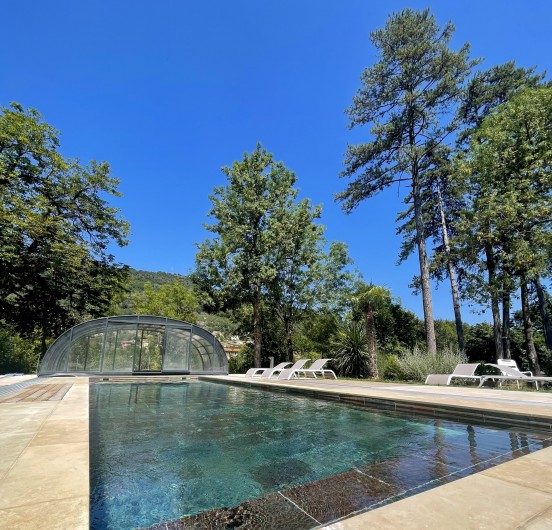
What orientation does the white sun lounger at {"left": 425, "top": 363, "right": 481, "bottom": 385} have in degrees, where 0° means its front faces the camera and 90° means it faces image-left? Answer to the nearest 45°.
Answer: approximately 45°

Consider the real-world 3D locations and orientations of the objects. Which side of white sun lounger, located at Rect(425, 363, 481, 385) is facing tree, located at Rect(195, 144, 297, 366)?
right

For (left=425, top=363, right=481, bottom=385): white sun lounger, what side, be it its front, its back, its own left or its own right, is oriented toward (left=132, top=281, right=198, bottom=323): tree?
right

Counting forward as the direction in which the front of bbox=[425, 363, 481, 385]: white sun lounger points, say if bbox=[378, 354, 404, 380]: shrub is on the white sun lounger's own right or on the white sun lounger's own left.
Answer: on the white sun lounger's own right

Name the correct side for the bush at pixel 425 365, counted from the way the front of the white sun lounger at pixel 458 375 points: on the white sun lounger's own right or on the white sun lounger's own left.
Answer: on the white sun lounger's own right

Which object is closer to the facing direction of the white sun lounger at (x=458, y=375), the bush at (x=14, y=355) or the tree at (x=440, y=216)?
the bush

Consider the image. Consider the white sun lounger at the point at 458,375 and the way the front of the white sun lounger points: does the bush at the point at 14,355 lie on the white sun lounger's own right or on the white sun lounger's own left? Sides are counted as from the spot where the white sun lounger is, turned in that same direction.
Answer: on the white sun lounger's own right

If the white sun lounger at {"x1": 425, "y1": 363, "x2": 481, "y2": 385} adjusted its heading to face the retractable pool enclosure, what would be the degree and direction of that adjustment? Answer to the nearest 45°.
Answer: approximately 45° to its right

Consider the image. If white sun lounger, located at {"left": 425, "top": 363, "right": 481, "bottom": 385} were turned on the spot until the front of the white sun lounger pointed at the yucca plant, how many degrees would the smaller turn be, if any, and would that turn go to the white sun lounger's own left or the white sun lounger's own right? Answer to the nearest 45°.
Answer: approximately 90° to the white sun lounger's own right
